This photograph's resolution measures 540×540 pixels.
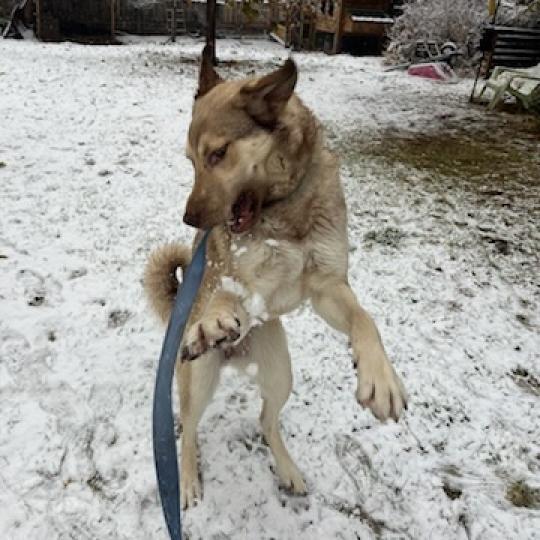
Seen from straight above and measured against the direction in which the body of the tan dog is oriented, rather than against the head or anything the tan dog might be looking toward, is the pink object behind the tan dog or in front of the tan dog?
behind

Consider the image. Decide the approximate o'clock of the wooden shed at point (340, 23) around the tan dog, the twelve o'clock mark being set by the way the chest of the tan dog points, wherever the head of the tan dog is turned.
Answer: The wooden shed is roughly at 6 o'clock from the tan dog.

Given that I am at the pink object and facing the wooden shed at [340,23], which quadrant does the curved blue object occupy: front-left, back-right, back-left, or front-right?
back-left

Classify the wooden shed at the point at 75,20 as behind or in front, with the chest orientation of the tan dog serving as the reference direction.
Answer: behind

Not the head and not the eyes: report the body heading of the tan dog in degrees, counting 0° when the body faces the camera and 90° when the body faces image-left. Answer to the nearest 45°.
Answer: approximately 0°
